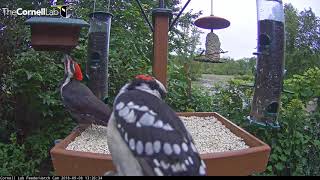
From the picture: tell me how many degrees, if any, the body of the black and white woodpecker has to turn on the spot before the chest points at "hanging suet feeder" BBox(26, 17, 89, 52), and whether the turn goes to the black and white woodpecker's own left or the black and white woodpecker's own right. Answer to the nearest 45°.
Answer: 0° — it already faces it

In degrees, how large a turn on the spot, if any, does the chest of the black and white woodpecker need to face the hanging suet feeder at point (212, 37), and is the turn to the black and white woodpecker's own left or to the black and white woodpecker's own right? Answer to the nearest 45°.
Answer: approximately 45° to the black and white woodpecker's own right

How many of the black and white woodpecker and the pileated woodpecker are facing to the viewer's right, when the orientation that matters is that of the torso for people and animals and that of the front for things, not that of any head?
0

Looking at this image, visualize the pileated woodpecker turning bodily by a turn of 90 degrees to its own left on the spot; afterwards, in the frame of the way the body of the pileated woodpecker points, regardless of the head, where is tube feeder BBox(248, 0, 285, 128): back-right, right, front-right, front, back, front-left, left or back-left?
left

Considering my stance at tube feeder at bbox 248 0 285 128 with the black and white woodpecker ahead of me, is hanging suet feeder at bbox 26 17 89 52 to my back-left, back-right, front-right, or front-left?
front-right

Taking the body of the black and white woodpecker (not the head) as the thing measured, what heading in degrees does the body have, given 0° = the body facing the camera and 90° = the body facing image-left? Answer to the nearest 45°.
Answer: approximately 135°

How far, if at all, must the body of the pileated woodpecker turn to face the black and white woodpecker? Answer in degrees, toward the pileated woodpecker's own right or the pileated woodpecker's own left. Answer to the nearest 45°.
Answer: approximately 90° to the pileated woodpecker's own left

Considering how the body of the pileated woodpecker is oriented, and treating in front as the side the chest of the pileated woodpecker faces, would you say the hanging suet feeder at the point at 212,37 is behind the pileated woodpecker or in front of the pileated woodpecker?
behind

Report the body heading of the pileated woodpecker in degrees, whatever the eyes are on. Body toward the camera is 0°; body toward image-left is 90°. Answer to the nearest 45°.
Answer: approximately 90°

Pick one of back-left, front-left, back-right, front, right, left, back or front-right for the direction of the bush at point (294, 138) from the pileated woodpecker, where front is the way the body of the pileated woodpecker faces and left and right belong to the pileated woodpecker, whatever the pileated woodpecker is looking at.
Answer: back

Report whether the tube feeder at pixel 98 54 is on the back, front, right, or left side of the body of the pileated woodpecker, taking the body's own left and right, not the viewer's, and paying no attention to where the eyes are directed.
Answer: right

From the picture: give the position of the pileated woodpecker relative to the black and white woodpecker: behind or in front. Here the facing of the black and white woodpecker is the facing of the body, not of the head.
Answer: in front
